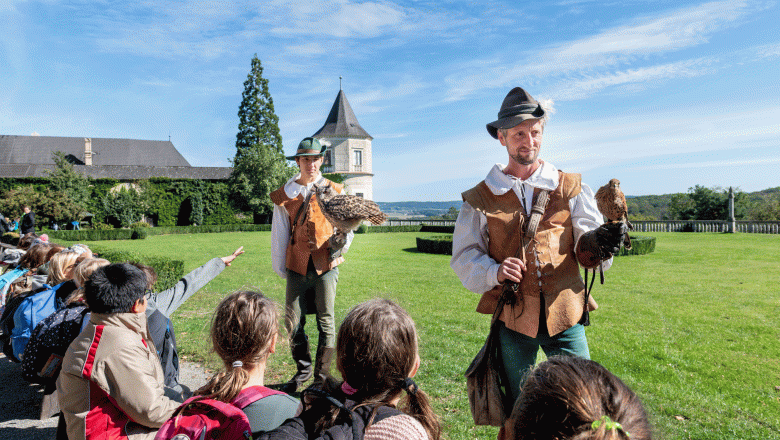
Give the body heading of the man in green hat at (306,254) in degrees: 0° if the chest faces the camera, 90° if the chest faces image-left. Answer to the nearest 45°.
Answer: approximately 0°

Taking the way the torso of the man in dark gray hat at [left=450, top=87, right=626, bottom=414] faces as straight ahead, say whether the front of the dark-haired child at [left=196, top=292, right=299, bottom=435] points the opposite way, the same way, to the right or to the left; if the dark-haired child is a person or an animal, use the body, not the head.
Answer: the opposite way

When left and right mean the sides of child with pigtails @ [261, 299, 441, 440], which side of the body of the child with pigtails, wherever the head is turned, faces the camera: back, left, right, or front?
back

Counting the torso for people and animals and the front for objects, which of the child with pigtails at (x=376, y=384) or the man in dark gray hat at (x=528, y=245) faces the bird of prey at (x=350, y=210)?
the child with pigtails

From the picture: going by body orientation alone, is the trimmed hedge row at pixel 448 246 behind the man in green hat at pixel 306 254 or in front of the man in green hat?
behind

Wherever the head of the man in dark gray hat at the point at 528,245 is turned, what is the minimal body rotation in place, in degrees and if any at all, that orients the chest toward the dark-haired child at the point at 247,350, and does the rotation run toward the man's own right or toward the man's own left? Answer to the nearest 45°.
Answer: approximately 45° to the man's own right

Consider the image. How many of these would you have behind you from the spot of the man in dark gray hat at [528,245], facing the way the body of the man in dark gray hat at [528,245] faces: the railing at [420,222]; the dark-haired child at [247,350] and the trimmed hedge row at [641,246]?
2

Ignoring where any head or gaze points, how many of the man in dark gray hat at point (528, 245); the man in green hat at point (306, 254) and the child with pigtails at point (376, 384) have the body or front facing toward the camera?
2
